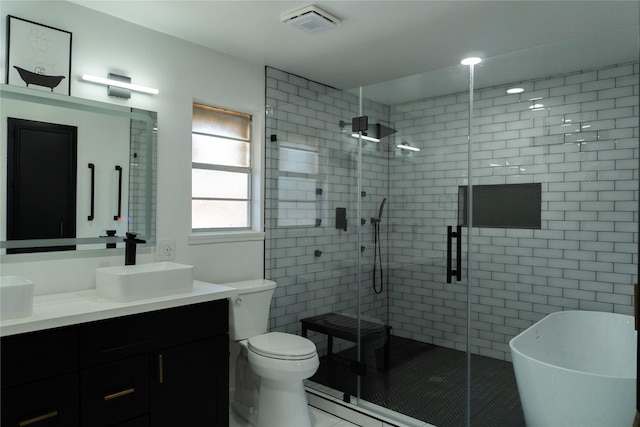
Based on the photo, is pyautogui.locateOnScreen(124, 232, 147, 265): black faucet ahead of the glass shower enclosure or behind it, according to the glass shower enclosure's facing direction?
ahead

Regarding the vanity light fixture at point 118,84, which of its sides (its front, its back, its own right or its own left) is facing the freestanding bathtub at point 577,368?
front

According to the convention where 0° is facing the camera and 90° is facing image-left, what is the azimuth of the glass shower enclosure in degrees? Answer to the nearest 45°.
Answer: approximately 45°

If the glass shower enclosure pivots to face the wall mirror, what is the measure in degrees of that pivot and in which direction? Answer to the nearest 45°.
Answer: approximately 45° to its right

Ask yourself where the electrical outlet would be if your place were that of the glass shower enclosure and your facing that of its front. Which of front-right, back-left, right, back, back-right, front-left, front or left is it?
front-right

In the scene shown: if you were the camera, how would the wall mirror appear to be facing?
facing the viewer and to the right of the viewer

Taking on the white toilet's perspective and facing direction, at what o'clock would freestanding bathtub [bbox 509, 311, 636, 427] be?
The freestanding bathtub is roughly at 11 o'clock from the white toilet.
